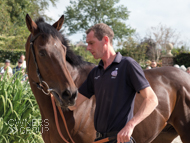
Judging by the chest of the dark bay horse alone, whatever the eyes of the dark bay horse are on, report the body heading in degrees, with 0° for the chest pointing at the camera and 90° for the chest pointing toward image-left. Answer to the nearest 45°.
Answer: approximately 45°

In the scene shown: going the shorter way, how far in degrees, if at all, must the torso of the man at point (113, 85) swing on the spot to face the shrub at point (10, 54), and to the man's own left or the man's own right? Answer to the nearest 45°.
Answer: approximately 90° to the man's own right

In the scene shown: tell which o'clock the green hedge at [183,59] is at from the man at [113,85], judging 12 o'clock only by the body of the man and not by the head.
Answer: The green hedge is roughly at 5 o'clock from the man.

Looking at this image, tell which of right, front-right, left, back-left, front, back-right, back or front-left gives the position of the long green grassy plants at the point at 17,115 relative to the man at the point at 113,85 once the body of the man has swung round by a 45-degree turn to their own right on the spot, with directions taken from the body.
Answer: front-right

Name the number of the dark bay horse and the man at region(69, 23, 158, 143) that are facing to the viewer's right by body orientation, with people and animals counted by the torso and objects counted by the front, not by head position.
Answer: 0

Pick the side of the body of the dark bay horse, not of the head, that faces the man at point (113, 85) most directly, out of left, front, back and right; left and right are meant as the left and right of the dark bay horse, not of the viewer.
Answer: left

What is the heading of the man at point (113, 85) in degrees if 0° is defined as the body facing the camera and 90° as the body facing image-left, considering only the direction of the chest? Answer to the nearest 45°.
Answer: approximately 45°
